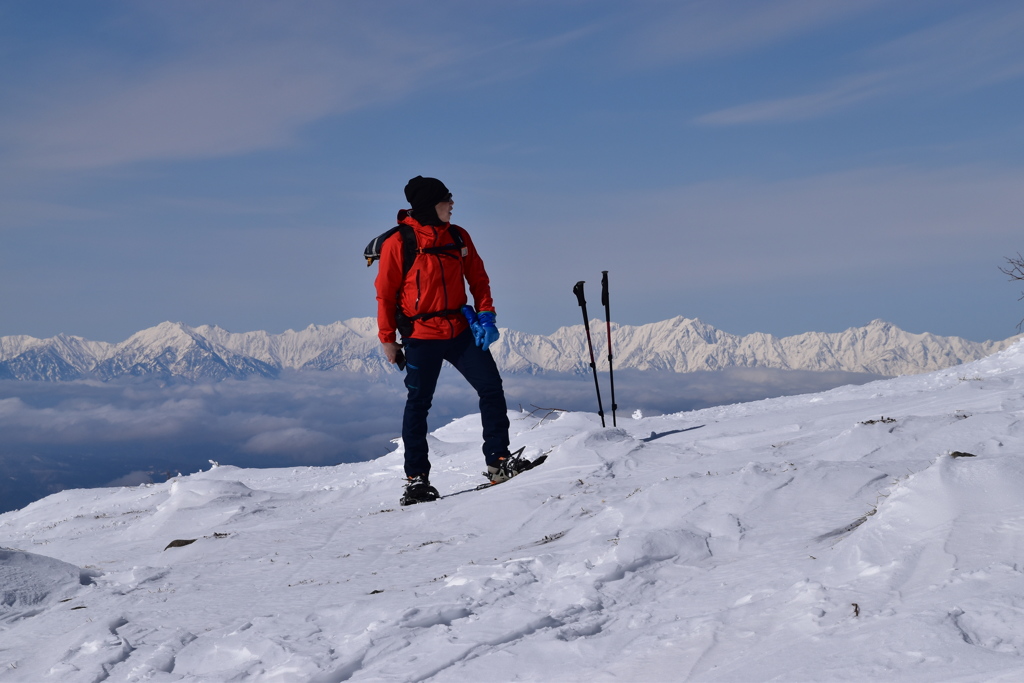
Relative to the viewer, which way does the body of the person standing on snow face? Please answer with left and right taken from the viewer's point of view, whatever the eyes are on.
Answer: facing the viewer and to the right of the viewer

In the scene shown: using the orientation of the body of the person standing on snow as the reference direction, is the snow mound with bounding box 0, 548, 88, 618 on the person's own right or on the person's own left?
on the person's own right

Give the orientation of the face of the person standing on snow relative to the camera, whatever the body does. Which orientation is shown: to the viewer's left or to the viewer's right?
to the viewer's right
